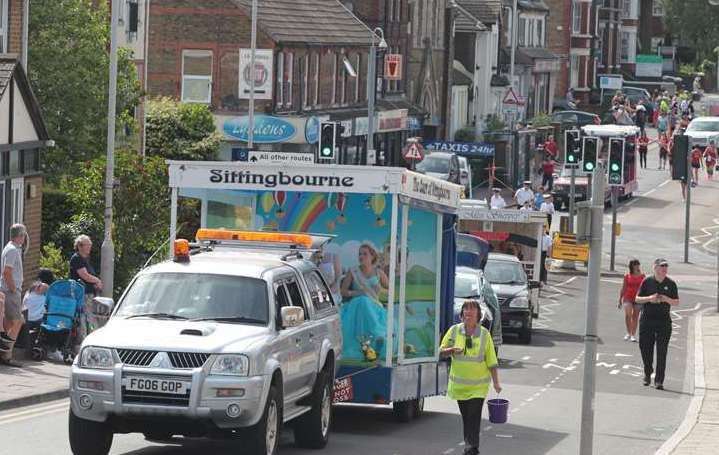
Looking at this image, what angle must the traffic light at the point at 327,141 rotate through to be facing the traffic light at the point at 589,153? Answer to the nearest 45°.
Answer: approximately 90° to its left

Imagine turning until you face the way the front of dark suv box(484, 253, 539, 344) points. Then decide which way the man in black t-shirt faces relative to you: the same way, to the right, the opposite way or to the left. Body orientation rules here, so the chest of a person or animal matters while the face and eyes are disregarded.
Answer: the same way

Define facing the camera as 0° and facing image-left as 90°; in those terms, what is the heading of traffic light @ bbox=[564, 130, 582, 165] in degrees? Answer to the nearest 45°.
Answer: approximately 0°

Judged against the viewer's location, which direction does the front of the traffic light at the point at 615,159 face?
facing the viewer

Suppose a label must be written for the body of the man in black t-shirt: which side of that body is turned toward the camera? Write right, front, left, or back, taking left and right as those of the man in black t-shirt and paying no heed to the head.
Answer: front

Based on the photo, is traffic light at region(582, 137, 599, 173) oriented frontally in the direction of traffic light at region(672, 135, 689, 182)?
no

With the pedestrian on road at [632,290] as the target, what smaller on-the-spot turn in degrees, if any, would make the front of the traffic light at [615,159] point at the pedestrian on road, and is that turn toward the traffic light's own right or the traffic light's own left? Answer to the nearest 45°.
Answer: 0° — it already faces them

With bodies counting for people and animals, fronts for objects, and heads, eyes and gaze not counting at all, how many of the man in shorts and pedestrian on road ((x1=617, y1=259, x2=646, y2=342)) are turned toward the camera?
1

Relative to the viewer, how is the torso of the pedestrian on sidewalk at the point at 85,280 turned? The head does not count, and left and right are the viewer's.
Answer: facing the viewer and to the right of the viewer

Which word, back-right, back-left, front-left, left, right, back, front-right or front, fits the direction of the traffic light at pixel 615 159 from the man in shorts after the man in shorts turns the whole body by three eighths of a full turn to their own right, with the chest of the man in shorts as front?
back

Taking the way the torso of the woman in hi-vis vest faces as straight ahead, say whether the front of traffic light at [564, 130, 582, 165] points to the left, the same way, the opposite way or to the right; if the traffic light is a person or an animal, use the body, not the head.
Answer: the same way

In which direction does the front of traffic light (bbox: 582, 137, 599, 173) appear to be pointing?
toward the camera

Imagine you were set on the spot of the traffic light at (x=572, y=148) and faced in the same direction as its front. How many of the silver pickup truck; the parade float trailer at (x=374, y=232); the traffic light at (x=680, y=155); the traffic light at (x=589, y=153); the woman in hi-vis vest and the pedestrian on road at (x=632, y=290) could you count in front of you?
5

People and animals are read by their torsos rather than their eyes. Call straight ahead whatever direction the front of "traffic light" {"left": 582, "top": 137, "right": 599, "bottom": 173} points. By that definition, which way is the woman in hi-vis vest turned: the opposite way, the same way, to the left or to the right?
the same way

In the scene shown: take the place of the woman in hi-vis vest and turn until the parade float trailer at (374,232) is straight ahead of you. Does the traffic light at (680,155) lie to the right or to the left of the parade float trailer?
right

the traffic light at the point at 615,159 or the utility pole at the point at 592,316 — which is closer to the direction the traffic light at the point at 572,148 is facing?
the utility pole

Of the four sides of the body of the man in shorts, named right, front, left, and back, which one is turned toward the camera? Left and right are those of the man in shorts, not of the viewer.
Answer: right

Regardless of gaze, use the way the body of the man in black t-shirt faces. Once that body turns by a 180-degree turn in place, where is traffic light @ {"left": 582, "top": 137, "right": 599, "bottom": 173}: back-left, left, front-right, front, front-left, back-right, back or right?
front

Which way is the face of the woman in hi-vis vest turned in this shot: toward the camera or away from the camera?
toward the camera
